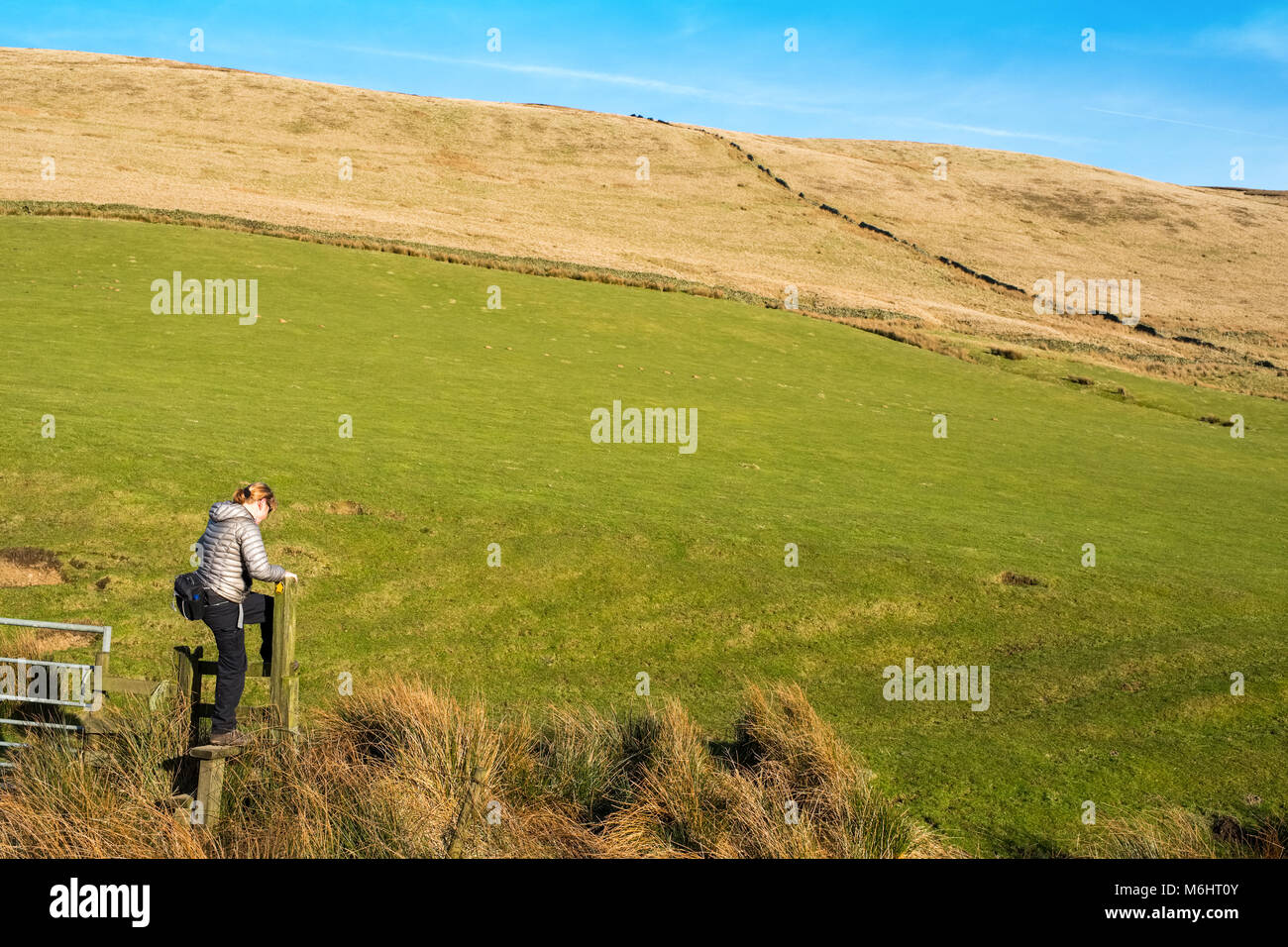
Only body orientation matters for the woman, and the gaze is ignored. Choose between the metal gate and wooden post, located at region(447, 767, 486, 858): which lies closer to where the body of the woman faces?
the wooden post

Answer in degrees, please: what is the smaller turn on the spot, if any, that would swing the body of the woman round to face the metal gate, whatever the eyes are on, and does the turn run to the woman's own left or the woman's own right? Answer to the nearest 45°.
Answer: approximately 135° to the woman's own left
